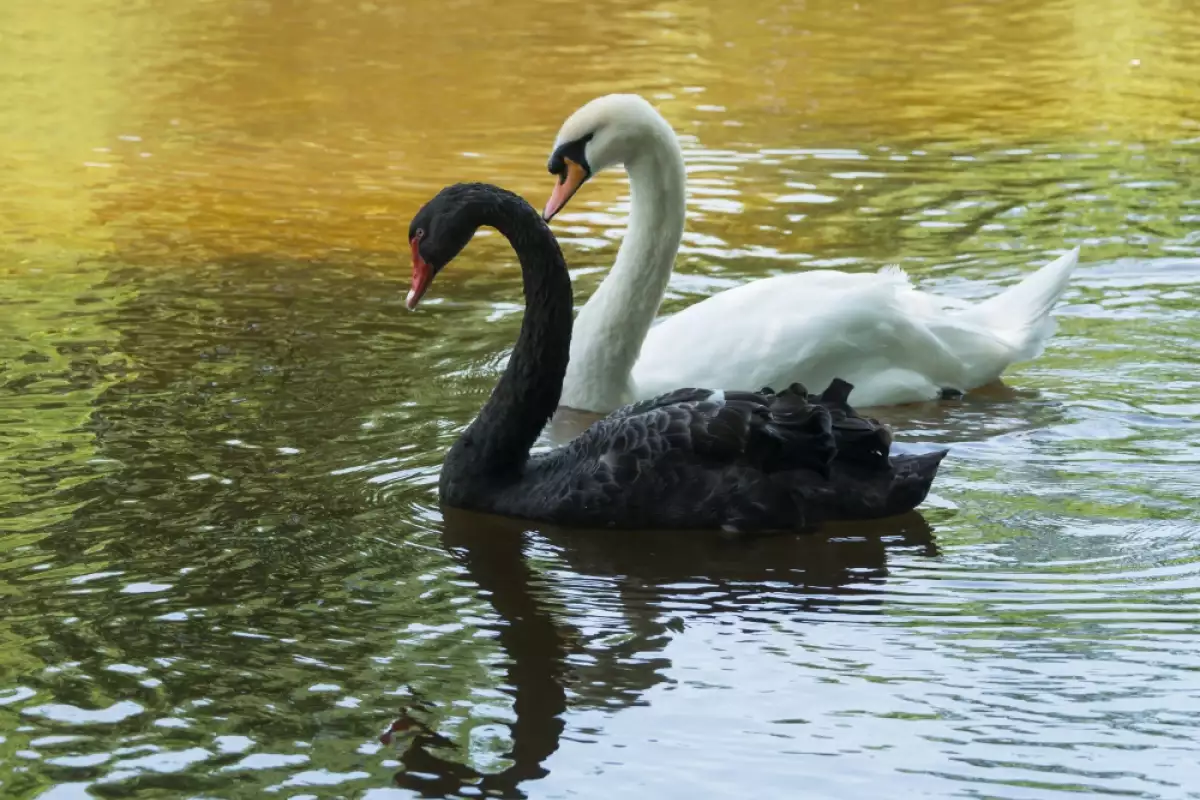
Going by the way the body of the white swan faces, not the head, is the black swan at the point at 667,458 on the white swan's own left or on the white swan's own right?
on the white swan's own left

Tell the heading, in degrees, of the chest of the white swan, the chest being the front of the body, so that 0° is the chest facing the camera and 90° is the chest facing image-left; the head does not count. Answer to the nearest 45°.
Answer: approximately 90°

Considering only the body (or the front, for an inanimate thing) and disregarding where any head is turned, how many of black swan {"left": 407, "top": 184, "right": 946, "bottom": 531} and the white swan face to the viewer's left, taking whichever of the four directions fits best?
2

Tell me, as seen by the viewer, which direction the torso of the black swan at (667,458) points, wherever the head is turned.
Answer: to the viewer's left

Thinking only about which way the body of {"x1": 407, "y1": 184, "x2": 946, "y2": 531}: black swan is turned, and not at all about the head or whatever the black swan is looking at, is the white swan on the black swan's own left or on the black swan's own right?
on the black swan's own right
